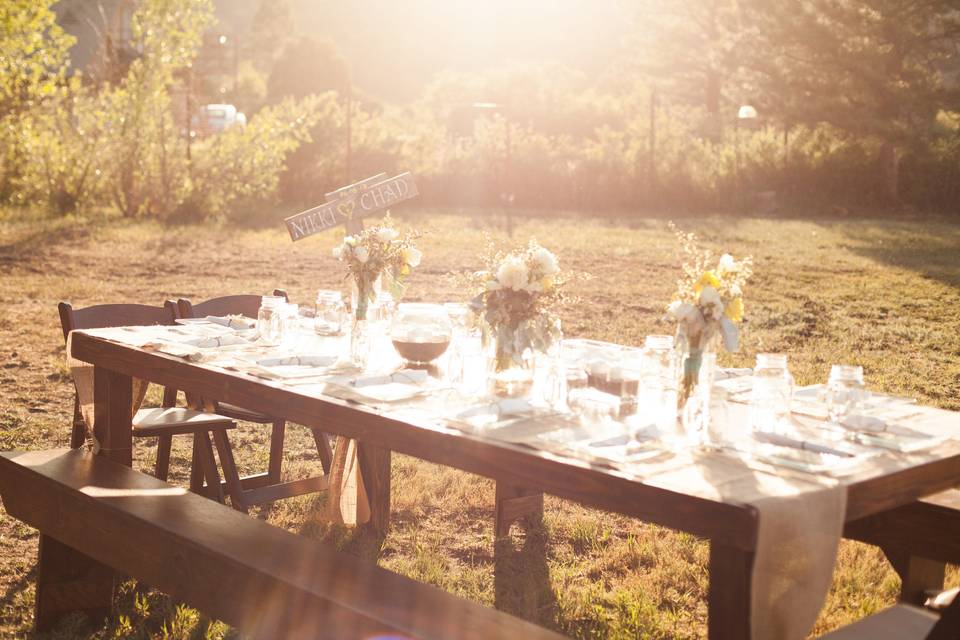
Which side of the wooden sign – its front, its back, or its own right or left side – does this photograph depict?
front

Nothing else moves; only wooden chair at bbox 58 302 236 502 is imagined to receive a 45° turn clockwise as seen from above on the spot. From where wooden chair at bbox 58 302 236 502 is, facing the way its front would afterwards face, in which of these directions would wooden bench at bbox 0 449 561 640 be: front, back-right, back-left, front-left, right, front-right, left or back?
front

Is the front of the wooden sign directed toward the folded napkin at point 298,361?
yes

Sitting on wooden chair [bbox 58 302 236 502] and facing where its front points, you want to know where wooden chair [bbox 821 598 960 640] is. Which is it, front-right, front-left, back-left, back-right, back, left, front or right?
front

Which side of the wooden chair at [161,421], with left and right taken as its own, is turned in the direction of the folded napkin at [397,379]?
front

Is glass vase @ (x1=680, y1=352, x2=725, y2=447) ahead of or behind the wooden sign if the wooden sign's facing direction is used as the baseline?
ahead

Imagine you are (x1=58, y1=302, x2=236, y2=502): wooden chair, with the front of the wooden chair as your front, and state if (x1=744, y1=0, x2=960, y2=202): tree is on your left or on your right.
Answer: on your left

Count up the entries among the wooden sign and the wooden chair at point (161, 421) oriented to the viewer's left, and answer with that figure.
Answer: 0

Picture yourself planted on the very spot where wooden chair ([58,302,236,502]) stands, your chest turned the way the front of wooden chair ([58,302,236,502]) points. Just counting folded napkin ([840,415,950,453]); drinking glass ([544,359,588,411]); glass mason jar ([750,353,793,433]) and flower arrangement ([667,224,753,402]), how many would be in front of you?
4

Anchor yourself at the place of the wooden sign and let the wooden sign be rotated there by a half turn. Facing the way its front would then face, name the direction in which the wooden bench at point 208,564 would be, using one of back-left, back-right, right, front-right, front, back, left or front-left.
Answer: back

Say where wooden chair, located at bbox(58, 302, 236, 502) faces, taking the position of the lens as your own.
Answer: facing the viewer and to the right of the viewer

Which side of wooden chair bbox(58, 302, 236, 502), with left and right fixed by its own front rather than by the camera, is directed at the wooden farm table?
front
